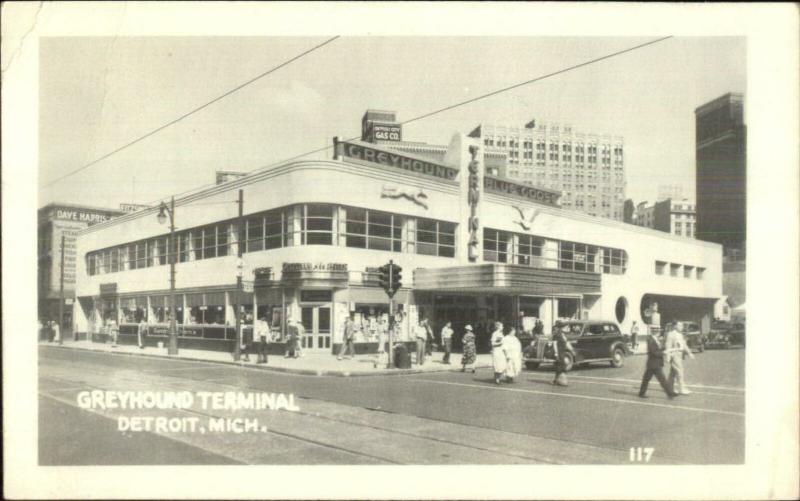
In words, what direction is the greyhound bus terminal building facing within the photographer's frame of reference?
facing the viewer and to the right of the viewer

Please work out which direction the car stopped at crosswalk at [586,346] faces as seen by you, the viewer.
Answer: facing the viewer and to the left of the viewer

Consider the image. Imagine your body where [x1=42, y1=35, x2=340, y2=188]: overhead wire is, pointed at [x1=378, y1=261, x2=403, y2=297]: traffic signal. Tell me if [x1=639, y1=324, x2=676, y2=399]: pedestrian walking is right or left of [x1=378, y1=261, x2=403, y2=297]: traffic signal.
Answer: right
